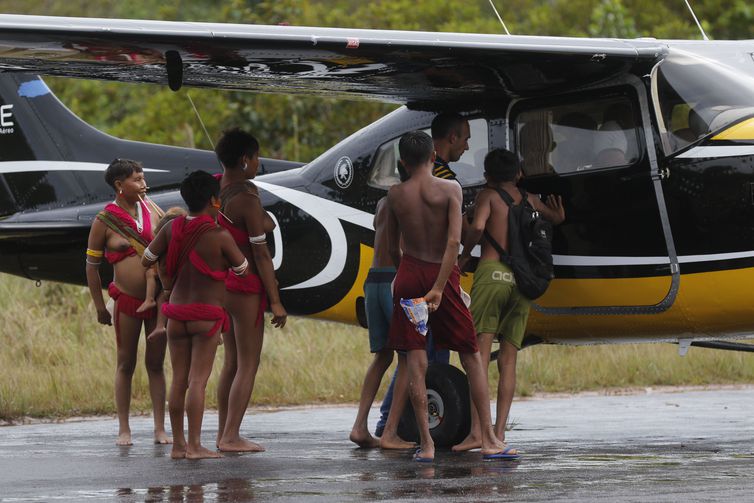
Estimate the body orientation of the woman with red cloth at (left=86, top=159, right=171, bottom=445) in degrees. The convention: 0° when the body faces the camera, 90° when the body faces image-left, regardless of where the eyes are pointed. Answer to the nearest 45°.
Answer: approximately 315°

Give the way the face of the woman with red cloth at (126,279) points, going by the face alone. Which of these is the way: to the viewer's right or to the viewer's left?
to the viewer's right

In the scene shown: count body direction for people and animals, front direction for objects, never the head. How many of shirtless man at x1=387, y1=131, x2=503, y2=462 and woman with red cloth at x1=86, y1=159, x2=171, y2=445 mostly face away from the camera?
1

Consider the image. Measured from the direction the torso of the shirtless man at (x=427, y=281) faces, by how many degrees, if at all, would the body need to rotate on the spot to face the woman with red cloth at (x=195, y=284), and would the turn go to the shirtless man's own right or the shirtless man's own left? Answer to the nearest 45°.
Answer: approximately 90° to the shirtless man's own left

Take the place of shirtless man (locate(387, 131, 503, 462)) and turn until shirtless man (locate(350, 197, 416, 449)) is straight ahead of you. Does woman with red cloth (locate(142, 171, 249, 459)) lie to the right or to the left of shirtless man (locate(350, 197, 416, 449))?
left

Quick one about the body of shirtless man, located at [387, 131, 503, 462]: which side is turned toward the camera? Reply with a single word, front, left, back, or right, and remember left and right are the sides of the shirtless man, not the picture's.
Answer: back

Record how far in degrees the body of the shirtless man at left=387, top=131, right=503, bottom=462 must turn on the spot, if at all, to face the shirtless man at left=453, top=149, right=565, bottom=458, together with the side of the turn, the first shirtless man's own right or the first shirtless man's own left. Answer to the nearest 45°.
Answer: approximately 45° to the first shirtless man's own right

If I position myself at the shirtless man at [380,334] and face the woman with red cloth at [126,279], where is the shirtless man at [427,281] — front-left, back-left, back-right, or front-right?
back-left

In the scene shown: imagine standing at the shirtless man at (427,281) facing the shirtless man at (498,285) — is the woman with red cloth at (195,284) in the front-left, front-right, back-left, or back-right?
back-left

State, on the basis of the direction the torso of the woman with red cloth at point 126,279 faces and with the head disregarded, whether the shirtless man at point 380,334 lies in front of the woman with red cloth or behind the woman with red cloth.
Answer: in front

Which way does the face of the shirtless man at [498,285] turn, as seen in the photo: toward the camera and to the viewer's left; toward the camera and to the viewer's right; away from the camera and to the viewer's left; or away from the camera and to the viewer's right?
away from the camera and to the viewer's right
